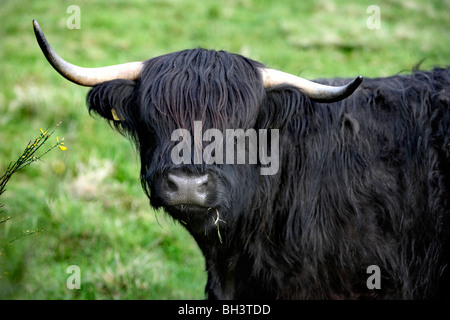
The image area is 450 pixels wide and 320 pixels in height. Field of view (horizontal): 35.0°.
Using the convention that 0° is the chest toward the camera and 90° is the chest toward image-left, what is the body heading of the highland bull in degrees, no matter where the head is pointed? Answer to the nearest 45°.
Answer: approximately 45°
